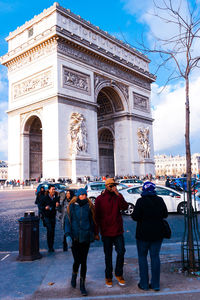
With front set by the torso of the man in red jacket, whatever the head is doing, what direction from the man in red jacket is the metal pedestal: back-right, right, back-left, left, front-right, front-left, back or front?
back-right

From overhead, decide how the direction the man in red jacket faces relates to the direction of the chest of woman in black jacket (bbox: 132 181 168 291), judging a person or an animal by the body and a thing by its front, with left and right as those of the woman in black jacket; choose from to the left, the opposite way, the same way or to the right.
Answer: the opposite way

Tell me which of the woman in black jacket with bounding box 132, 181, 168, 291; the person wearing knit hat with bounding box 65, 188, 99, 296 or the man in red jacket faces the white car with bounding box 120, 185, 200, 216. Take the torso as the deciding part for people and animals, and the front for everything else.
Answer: the woman in black jacket

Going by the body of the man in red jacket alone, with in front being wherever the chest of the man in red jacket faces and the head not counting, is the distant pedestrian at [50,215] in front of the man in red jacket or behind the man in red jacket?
behind

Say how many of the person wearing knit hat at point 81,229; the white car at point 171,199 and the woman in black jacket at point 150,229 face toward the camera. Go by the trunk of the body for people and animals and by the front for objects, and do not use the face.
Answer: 1

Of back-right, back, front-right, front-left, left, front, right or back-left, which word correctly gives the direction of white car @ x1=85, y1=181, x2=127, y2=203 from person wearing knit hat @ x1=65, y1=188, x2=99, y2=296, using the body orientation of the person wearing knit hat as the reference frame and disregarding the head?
back

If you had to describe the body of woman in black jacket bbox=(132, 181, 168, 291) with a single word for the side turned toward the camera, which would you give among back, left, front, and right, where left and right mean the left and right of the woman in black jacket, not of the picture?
back

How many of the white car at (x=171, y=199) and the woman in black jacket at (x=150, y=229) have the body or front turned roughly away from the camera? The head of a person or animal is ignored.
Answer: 1
